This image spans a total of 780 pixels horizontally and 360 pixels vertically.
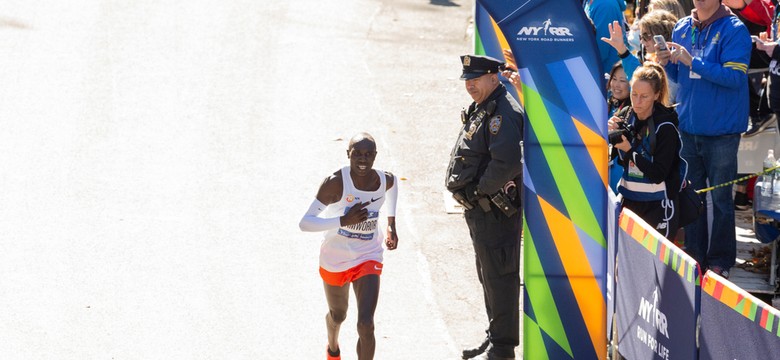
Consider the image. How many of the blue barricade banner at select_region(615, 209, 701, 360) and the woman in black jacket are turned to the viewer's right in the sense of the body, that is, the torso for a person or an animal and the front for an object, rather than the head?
0

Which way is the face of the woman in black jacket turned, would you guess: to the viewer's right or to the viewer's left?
to the viewer's left

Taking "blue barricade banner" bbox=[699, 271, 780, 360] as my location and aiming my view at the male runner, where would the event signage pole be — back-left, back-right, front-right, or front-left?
front-right

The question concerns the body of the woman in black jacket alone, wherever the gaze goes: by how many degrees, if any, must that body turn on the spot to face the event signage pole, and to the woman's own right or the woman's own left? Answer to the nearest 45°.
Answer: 0° — they already face it

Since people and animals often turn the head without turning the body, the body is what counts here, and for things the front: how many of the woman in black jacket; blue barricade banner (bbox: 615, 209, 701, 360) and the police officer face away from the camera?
0

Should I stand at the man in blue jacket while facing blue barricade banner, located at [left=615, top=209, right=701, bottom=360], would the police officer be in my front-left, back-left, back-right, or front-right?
front-right

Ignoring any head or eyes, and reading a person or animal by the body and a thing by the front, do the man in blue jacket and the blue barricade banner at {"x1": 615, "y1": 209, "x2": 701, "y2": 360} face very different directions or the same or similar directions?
same or similar directions

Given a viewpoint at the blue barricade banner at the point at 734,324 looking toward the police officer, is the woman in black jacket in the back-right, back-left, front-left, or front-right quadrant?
front-right

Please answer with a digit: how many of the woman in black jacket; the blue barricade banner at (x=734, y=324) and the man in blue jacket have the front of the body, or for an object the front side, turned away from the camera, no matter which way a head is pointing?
0

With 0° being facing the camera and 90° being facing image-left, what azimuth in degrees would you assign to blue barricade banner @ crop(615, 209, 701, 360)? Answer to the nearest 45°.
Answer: approximately 45°

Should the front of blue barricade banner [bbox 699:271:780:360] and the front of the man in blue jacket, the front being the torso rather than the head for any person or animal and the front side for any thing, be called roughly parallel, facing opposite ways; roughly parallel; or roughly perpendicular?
roughly parallel

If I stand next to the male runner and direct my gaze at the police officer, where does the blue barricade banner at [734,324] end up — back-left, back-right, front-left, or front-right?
front-right

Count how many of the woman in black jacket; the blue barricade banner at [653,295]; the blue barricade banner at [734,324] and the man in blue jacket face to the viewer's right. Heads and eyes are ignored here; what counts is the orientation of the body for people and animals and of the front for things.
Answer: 0

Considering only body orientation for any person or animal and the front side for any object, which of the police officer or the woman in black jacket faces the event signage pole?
the woman in black jacket

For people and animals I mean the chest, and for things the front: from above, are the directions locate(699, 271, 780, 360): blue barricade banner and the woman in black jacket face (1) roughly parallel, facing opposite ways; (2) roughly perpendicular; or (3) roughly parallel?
roughly parallel
